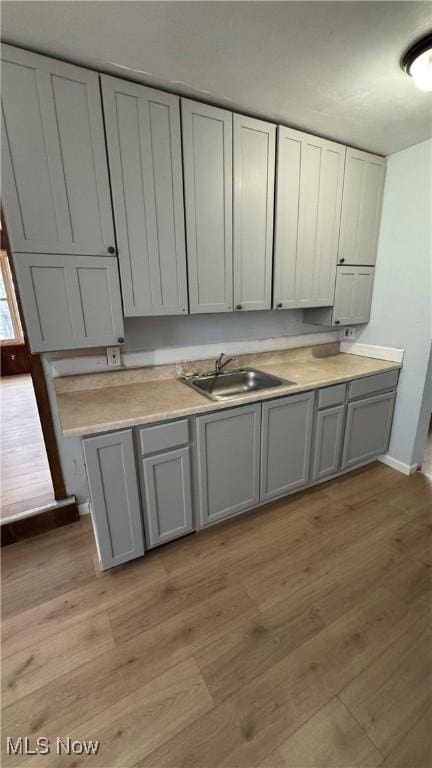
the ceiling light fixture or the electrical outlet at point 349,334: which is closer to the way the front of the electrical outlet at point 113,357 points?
the ceiling light fixture

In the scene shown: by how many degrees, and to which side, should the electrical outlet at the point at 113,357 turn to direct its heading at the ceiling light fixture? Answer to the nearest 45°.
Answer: approximately 45° to its left

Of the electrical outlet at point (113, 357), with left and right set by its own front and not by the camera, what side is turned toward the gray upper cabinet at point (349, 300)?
left

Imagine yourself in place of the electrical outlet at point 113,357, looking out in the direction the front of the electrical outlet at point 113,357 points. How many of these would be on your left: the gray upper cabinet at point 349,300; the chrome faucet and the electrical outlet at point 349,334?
3

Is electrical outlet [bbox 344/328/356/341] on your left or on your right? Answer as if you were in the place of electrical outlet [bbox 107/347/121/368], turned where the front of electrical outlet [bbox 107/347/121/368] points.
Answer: on your left

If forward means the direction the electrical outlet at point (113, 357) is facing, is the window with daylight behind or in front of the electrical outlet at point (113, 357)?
behind

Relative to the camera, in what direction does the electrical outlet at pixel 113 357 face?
facing the viewer

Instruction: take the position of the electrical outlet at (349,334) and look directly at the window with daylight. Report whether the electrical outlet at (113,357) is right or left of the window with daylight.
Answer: left

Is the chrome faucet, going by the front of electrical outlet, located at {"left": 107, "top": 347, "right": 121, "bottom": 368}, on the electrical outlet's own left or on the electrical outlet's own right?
on the electrical outlet's own left
